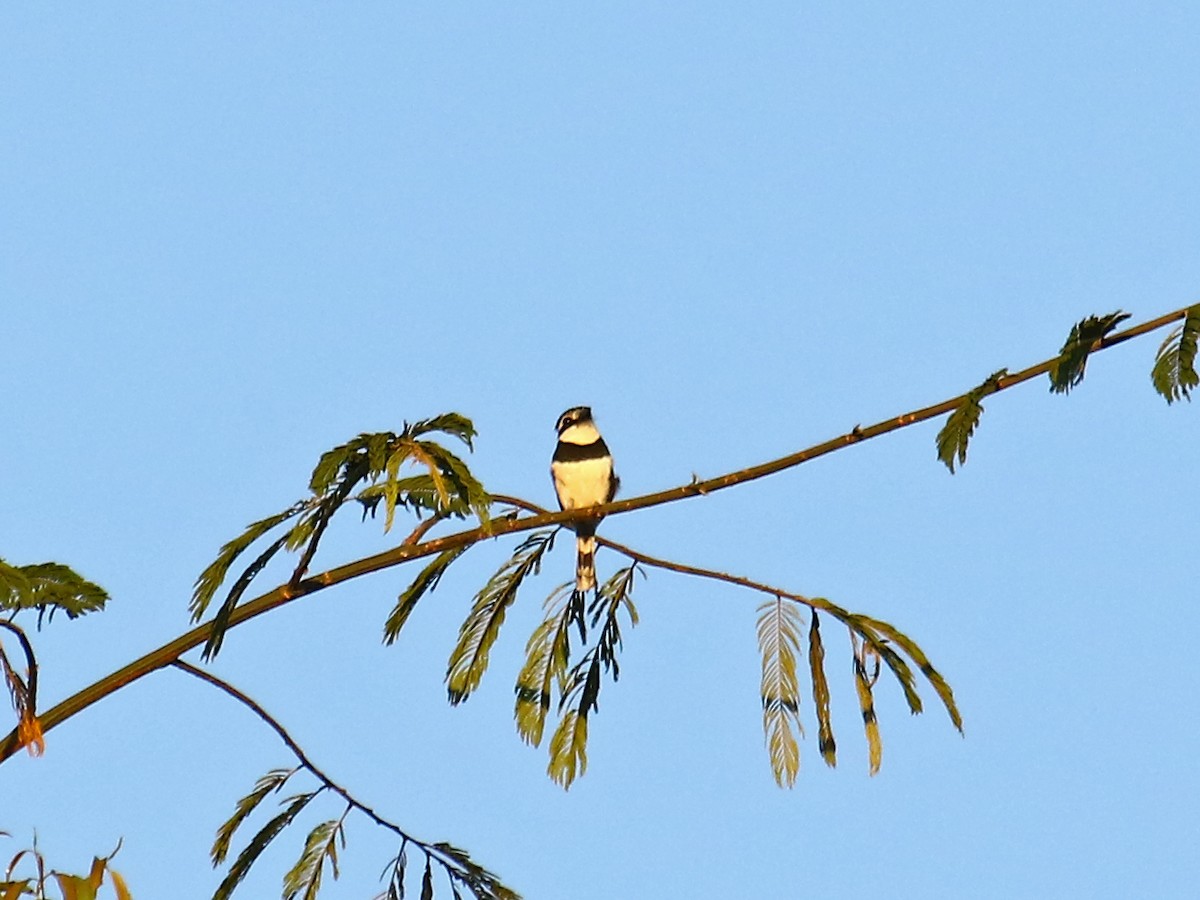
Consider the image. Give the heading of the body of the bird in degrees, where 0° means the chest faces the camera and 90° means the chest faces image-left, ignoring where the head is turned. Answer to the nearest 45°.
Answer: approximately 0°
